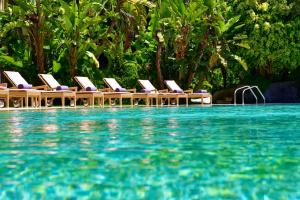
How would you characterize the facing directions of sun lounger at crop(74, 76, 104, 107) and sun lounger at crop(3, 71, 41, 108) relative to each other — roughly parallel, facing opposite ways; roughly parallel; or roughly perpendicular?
roughly parallel

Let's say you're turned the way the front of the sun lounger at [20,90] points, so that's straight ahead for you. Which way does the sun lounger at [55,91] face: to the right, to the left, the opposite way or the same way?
the same way

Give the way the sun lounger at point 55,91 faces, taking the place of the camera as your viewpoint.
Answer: facing the viewer and to the right of the viewer

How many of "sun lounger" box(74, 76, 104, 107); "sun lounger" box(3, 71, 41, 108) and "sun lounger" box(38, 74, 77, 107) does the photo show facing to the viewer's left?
0

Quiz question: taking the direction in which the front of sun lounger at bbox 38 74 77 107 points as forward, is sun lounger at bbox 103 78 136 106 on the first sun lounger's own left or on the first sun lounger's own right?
on the first sun lounger's own left

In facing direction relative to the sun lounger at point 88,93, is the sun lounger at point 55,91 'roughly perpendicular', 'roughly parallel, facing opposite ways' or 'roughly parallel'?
roughly parallel

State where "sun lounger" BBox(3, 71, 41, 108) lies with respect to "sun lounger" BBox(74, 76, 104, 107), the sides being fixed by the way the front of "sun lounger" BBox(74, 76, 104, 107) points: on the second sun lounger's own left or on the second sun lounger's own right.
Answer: on the second sun lounger's own right

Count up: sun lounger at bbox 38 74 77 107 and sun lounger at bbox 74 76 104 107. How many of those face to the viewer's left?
0
